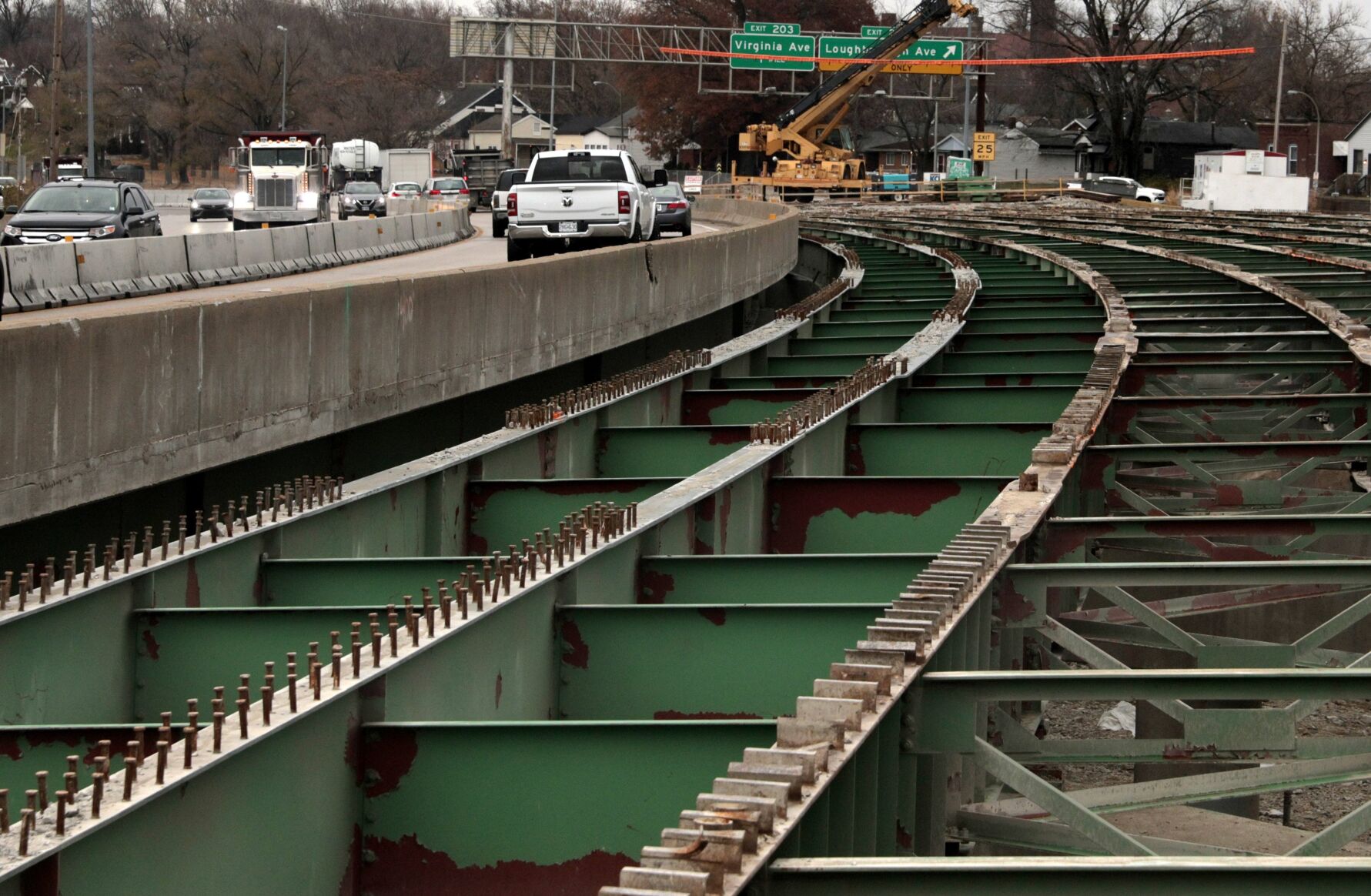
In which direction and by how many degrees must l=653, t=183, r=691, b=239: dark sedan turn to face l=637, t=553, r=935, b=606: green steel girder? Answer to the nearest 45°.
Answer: approximately 180°

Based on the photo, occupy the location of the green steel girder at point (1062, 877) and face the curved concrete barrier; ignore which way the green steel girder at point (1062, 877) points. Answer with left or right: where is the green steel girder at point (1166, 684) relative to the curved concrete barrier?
right

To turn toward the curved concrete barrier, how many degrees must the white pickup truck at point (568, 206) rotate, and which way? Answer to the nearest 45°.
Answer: approximately 180°

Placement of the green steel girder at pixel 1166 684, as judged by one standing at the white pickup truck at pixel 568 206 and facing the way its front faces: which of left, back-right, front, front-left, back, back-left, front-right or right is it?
back

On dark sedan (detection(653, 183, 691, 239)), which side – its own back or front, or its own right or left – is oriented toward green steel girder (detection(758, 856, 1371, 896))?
back

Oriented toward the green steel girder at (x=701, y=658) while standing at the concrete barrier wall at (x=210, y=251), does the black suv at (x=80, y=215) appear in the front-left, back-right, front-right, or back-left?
back-right

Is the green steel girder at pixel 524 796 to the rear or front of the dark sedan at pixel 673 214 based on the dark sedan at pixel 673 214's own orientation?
to the rear

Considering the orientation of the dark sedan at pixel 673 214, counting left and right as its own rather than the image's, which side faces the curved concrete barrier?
back

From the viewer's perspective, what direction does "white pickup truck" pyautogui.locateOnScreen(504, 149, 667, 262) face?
away from the camera

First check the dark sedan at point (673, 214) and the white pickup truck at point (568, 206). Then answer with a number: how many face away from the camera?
2

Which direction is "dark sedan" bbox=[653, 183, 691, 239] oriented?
away from the camera

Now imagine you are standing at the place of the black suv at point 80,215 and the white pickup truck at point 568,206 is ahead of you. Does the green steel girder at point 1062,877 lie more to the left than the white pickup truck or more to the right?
right

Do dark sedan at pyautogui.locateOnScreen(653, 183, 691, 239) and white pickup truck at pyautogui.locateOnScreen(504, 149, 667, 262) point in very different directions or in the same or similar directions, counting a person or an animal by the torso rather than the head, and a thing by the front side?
same or similar directions

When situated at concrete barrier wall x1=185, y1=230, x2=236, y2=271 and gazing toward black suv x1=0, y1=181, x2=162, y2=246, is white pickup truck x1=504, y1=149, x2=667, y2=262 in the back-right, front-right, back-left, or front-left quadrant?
back-right

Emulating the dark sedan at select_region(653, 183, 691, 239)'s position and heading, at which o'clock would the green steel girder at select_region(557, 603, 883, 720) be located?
The green steel girder is roughly at 6 o'clock from the dark sedan.

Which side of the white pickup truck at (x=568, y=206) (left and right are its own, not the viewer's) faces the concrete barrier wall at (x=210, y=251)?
left

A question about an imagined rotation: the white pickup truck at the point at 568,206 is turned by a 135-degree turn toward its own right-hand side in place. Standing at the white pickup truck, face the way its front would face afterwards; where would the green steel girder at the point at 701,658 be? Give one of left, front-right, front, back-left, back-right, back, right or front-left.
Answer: front-right
